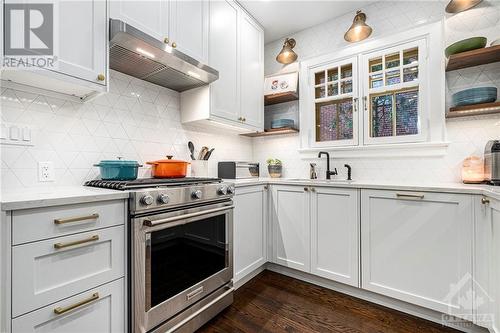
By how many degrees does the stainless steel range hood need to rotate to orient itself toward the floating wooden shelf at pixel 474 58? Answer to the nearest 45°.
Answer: approximately 45° to its left

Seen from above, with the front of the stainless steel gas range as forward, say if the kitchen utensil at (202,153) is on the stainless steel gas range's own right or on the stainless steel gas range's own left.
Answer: on the stainless steel gas range's own left

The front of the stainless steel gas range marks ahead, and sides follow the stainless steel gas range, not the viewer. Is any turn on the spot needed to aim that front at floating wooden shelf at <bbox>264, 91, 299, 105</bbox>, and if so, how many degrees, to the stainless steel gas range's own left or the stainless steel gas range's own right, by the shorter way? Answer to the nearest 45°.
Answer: approximately 90° to the stainless steel gas range's own left

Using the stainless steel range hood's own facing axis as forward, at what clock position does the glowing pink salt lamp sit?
The glowing pink salt lamp is roughly at 11 o'clock from the stainless steel range hood.

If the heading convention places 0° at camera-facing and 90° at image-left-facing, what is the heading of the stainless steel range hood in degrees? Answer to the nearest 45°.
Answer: approximately 315°

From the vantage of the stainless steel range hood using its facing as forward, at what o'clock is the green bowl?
The green bowl is roughly at 11 o'clock from the stainless steel range hood.

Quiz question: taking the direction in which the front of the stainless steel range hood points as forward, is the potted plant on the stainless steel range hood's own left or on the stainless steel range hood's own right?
on the stainless steel range hood's own left

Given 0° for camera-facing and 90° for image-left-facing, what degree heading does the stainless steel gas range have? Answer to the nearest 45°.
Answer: approximately 315°

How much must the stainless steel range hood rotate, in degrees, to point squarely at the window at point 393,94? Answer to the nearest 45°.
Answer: approximately 45° to its left
